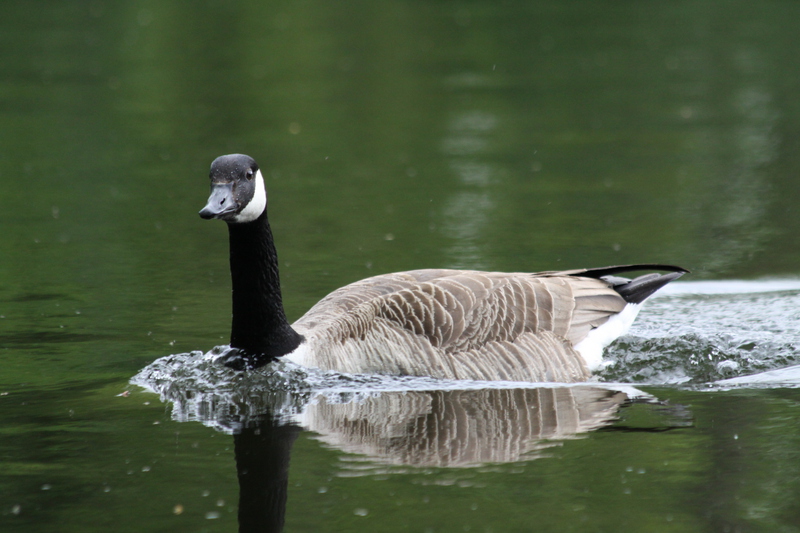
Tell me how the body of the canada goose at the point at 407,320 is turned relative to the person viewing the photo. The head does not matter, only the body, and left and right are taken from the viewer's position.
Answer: facing to the left of the viewer
